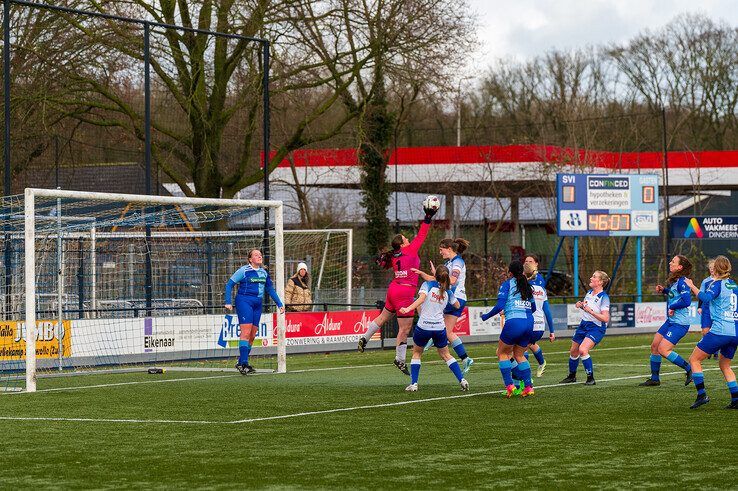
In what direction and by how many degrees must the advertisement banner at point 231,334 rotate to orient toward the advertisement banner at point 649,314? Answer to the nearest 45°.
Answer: approximately 135° to its left

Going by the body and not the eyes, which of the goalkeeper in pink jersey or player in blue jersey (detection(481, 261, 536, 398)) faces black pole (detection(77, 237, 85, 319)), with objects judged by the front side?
the player in blue jersey

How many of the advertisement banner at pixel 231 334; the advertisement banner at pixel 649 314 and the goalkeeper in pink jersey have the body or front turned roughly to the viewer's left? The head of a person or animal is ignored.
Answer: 0

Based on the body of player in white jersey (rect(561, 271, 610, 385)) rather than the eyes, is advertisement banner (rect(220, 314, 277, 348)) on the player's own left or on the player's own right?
on the player's own right

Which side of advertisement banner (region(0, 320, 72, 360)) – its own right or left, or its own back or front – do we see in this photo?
front

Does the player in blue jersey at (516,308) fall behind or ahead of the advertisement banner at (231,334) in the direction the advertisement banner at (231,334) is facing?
ahead

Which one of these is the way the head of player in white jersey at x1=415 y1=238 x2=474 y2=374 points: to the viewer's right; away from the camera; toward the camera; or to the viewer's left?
to the viewer's left

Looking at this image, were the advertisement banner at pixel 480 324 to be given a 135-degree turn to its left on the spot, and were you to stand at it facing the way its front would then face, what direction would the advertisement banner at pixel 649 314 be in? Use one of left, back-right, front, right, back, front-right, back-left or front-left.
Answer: front

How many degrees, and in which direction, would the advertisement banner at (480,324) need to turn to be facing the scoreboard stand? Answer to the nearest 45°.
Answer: approximately 135° to its left

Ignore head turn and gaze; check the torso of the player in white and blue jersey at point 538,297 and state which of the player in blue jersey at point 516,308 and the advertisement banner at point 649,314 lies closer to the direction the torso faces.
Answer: the player in blue jersey

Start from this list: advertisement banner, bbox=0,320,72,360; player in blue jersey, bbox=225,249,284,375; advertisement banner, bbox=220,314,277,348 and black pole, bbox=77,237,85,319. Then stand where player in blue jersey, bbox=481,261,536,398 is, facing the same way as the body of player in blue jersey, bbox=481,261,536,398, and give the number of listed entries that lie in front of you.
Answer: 4

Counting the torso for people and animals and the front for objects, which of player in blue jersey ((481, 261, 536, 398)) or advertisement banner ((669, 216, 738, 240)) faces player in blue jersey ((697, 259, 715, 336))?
the advertisement banner

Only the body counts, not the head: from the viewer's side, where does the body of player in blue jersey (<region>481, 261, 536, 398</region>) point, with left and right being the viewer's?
facing away from the viewer and to the left of the viewer

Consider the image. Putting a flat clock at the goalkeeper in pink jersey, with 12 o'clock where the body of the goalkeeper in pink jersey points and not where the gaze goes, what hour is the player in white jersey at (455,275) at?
The player in white jersey is roughly at 3 o'clock from the goalkeeper in pink jersey.

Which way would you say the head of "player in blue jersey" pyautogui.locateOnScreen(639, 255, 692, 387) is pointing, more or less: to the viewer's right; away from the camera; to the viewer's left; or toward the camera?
to the viewer's left

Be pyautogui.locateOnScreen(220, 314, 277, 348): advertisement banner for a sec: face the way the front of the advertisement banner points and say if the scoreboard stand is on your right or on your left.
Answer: on your left

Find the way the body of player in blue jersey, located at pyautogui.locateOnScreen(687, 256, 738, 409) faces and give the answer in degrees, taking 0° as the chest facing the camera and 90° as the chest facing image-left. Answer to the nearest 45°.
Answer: approximately 135°

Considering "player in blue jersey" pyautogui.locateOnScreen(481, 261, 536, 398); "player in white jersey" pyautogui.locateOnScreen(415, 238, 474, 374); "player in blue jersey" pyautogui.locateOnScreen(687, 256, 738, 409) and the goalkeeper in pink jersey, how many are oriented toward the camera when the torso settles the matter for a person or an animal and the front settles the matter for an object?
0

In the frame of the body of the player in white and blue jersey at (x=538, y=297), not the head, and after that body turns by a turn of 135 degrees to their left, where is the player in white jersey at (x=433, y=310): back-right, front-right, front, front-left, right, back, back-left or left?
back-right

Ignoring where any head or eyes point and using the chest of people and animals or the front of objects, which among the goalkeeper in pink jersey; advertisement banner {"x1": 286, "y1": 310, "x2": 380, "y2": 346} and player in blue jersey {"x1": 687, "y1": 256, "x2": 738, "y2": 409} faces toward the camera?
the advertisement banner

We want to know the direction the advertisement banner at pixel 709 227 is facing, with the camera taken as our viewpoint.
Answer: facing the viewer
